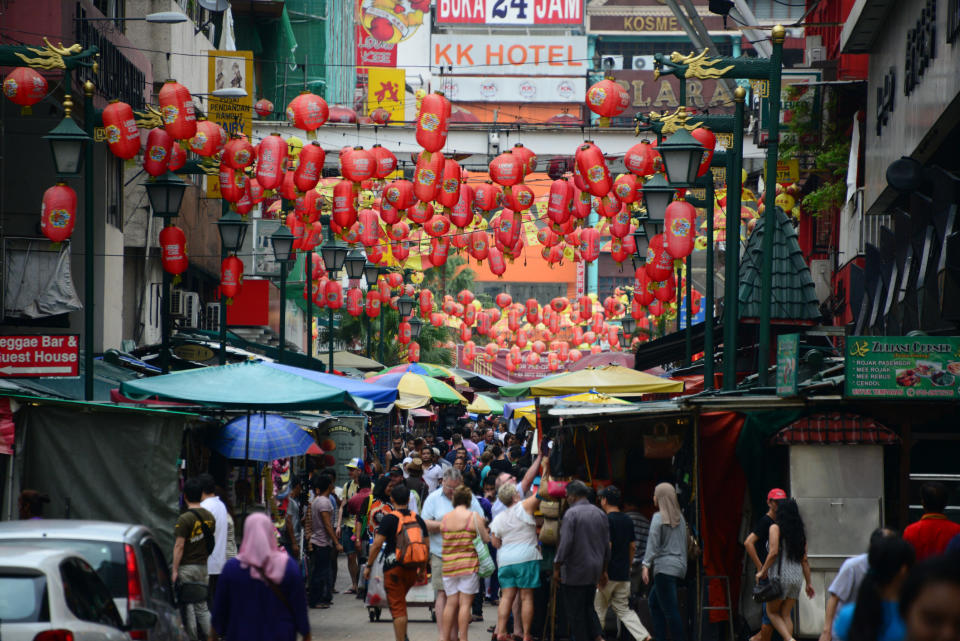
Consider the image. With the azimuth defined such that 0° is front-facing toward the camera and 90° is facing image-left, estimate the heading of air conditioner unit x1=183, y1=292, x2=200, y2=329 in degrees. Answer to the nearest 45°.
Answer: approximately 270°

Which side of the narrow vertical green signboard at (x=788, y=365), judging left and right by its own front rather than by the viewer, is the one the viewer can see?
front

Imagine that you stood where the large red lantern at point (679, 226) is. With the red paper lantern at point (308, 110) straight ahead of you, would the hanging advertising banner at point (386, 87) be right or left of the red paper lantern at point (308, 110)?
right

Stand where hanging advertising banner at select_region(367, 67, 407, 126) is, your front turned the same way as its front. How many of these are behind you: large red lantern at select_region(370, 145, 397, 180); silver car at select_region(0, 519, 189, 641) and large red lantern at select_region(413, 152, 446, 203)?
0

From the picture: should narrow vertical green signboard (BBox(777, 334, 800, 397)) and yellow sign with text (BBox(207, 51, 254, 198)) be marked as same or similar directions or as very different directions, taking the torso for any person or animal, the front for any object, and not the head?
same or similar directions

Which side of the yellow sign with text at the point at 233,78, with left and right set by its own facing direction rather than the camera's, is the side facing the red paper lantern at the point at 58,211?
front

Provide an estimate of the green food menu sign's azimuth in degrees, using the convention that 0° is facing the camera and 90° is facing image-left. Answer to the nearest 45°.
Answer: approximately 0°

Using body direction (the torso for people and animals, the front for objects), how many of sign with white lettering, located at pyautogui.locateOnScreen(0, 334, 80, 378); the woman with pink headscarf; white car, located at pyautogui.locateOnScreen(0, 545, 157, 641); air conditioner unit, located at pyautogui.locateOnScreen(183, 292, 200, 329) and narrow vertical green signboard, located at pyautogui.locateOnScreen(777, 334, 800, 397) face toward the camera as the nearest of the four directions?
2

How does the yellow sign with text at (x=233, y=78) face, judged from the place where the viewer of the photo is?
facing the viewer

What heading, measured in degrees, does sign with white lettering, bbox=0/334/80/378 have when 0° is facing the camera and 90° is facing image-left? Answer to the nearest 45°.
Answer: approximately 0°

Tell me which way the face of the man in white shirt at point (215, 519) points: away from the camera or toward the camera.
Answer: away from the camera

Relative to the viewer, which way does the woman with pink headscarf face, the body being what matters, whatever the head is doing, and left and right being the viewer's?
facing away from the viewer

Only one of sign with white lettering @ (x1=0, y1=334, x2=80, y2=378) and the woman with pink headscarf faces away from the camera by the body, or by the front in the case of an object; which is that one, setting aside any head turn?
the woman with pink headscarf

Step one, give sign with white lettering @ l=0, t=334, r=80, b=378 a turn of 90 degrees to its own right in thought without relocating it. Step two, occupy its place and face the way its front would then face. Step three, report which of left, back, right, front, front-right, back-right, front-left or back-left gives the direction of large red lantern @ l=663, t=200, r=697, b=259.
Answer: back

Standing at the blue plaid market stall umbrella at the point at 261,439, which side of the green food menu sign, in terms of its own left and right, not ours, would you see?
right

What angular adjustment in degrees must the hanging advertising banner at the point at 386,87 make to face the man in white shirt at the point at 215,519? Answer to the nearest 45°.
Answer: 0° — it already faces them

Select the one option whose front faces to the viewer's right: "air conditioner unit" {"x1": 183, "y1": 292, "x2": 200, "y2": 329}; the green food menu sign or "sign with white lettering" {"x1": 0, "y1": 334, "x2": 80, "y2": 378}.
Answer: the air conditioner unit

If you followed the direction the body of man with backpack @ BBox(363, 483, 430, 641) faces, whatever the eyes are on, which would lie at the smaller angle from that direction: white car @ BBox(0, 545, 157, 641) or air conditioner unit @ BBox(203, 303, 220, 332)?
the air conditioner unit

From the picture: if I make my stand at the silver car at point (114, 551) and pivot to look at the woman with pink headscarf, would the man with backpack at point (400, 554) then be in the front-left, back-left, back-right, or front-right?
front-left
